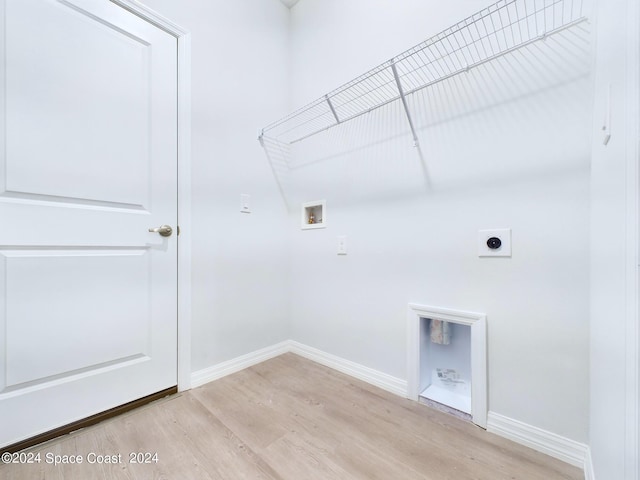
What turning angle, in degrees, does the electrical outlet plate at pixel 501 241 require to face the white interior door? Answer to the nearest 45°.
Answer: approximately 45° to its right

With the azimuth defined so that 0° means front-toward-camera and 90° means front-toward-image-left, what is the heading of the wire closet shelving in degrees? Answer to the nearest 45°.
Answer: approximately 45°

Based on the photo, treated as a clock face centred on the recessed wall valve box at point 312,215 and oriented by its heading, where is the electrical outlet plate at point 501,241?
The electrical outlet plate is roughly at 9 o'clock from the recessed wall valve box.

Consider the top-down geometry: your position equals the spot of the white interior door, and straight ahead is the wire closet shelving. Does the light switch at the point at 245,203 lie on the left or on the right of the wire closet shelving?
left

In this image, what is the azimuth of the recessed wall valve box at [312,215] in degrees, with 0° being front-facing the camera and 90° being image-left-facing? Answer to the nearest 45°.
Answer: approximately 45°

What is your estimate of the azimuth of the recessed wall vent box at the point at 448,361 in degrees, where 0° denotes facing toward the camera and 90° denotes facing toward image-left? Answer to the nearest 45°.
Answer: approximately 45°

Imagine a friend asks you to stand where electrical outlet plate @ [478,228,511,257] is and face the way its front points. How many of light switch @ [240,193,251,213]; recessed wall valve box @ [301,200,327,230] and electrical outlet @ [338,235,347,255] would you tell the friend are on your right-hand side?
3
